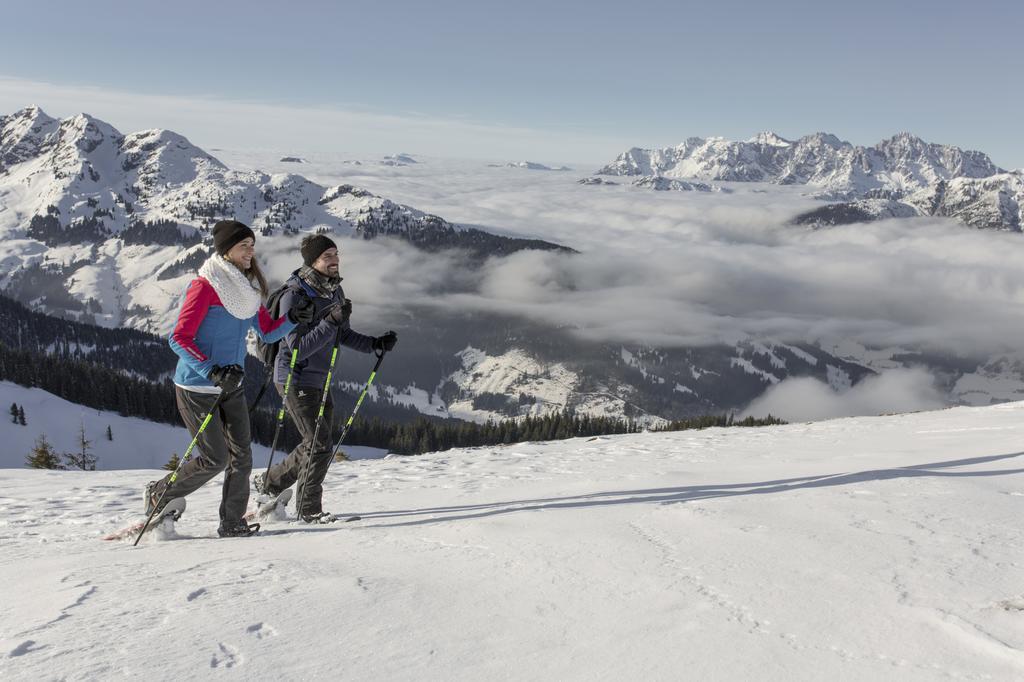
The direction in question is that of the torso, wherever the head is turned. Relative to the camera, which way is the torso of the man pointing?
to the viewer's right
